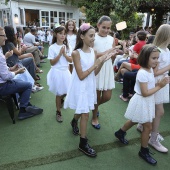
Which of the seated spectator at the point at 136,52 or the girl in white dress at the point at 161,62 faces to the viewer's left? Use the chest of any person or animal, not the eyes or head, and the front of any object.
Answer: the seated spectator

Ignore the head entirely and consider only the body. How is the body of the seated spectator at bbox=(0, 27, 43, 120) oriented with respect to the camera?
to the viewer's right

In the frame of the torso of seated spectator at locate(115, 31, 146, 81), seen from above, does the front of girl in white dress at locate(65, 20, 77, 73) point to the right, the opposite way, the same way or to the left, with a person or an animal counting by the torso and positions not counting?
to the left

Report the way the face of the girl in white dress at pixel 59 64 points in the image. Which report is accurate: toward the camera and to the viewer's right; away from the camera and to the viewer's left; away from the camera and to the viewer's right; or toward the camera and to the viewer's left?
toward the camera and to the viewer's right

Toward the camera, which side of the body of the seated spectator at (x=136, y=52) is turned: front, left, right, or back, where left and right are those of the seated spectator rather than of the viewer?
left

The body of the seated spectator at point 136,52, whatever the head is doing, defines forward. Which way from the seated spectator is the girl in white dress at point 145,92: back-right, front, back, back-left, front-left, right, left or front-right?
left
